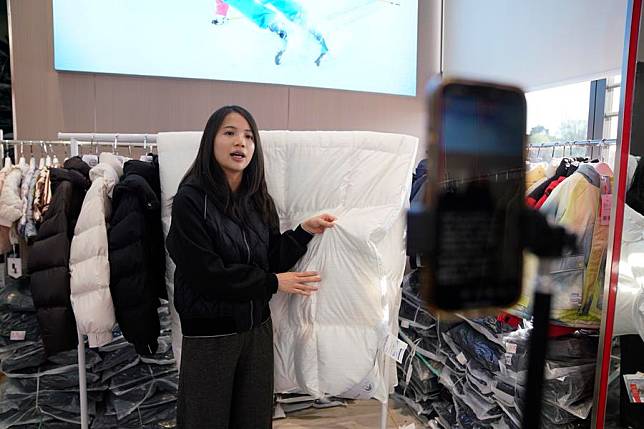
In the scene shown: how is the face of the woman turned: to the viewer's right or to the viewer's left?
to the viewer's right

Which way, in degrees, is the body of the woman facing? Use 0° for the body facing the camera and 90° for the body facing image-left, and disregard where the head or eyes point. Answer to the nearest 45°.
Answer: approximately 315°

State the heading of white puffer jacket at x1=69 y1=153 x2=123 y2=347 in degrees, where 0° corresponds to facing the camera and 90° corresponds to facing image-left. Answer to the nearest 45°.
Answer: approximately 270°
